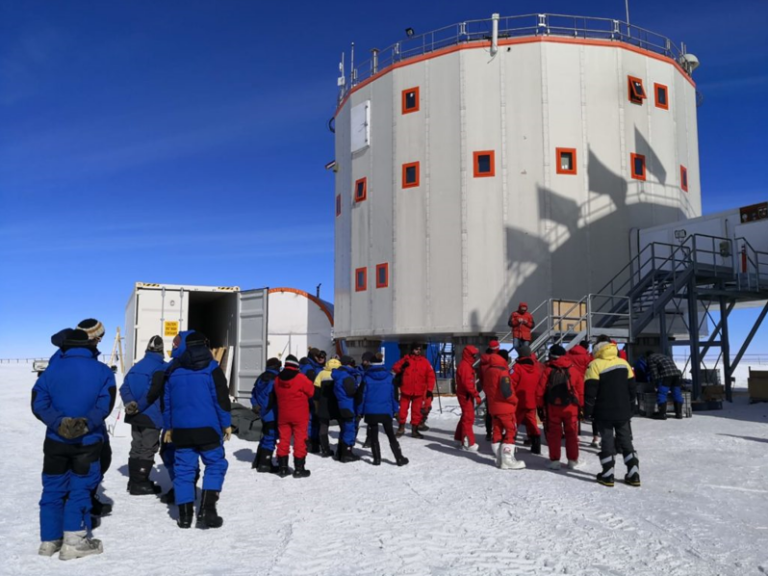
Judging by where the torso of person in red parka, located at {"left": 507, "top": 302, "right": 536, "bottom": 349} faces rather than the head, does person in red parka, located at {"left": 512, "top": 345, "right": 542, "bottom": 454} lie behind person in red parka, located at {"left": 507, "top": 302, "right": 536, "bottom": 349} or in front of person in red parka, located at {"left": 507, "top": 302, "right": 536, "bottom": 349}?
in front

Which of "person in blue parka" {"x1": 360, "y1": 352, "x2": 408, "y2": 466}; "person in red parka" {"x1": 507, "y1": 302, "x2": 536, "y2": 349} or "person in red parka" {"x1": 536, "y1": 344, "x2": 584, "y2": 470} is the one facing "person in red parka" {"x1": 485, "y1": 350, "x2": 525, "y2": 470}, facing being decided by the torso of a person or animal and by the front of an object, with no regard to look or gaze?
"person in red parka" {"x1": 507, "y1": 302, "x2": 536, "y2": 349}

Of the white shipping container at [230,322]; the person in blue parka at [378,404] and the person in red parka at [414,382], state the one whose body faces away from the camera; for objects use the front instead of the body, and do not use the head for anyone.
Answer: the person in blue parka

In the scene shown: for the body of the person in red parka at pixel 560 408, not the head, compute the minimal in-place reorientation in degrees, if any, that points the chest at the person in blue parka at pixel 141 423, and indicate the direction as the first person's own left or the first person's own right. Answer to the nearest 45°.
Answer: approximately 135° to the first person's own left

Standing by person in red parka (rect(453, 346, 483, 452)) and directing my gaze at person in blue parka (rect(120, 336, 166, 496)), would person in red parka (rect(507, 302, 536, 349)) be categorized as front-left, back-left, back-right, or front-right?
back-right

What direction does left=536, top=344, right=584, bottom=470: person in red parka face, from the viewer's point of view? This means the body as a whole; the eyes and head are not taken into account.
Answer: away from the camera

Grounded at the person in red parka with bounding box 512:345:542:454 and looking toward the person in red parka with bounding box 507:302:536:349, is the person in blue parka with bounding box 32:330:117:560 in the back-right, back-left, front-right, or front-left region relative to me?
back-left

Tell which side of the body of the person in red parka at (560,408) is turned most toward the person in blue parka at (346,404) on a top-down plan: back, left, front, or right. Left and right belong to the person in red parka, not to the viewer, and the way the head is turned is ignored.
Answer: left

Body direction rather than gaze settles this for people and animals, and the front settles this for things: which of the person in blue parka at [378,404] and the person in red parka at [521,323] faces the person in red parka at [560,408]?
the person in red parka at [521,323]

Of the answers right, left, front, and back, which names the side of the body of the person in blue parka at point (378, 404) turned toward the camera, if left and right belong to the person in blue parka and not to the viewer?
back

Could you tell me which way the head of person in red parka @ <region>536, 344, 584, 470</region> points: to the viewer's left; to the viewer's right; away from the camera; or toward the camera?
away from the camera

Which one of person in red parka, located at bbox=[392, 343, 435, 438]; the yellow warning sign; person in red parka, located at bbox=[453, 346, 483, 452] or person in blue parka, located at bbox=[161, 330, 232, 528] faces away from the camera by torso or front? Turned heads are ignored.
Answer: the person in blue parka

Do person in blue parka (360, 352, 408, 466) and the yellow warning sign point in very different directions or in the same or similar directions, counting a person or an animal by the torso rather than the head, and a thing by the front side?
very different directions

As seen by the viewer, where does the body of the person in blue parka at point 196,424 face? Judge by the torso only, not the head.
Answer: away from the camera
